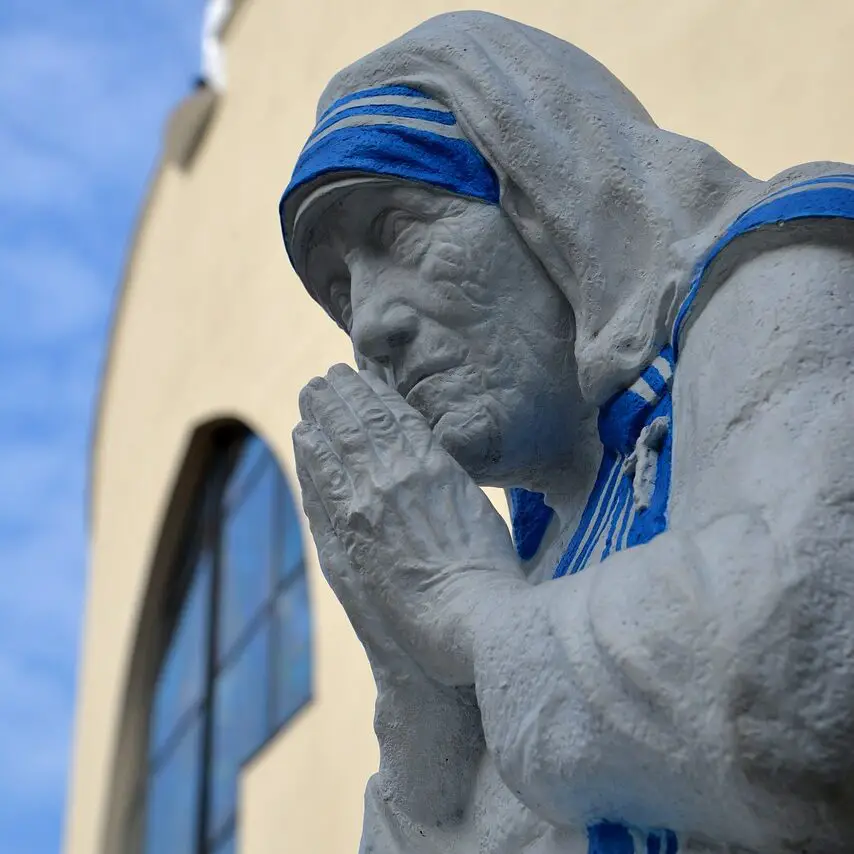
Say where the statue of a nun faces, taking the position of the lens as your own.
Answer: facing the viewer and to the left of the viewer
